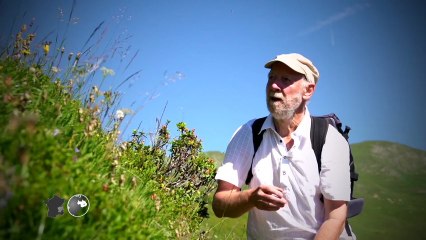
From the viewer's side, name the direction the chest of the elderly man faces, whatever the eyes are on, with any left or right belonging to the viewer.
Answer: facing the viewer

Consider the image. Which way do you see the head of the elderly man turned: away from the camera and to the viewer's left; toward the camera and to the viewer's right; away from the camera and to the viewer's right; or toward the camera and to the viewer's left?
toward the camera and to the viewer's left

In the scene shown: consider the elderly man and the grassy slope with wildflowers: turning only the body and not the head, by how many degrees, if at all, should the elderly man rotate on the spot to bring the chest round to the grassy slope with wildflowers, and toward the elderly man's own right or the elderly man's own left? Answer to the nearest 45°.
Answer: approximately 45° to the elderly man's own right
